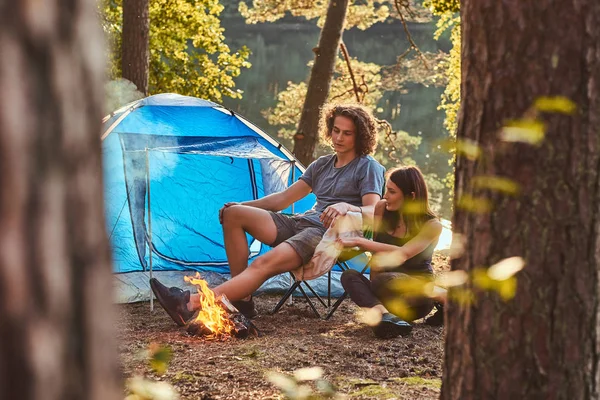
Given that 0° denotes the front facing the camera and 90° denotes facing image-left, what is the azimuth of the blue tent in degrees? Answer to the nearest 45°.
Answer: approximately 0°

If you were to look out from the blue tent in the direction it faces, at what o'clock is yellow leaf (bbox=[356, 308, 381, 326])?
The yellow leaf is roughly at 11 o'clock from the blue tent.

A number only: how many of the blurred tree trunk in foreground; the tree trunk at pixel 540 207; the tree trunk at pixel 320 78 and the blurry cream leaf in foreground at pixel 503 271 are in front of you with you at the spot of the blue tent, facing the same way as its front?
3

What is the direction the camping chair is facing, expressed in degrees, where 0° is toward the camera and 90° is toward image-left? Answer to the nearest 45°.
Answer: approximately 45°

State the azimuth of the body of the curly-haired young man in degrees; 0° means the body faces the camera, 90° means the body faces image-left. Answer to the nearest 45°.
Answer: approximately 45°

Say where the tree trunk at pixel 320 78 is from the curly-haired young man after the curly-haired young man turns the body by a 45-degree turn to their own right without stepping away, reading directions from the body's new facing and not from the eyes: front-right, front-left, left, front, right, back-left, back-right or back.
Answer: right

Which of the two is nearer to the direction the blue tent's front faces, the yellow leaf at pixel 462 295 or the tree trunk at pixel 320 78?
the yellow leaf
